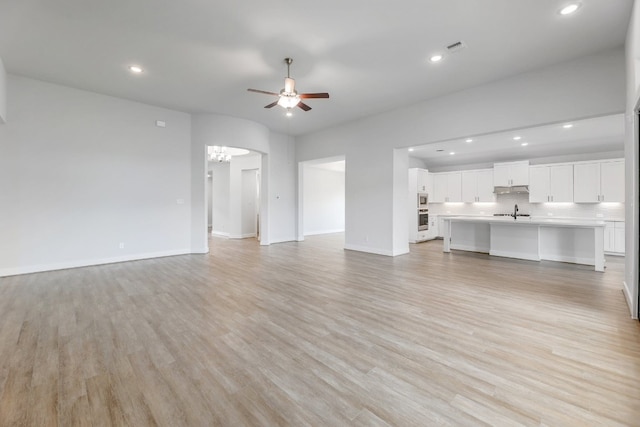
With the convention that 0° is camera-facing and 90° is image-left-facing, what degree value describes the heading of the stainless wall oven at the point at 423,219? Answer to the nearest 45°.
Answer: approximately 315°

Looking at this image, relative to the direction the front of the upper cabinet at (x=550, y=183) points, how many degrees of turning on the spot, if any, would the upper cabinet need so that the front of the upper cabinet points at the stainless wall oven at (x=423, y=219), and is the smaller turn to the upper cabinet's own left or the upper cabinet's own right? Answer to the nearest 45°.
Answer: approximately 90° to the upper cabinet's own right

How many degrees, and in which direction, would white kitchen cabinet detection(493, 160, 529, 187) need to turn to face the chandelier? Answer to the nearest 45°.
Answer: approximately 45° to its right

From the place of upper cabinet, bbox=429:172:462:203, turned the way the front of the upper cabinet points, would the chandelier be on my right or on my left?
on my right

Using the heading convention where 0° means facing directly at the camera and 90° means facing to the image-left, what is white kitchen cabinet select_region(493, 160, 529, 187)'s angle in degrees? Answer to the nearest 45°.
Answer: approximately 0°
